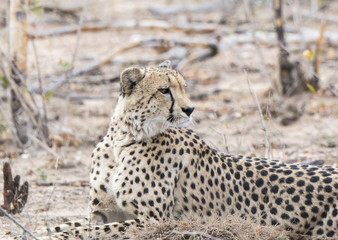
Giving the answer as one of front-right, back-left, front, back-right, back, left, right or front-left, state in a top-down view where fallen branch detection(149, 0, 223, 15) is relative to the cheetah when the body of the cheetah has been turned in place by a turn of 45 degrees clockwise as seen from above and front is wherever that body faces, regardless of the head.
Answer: front-right

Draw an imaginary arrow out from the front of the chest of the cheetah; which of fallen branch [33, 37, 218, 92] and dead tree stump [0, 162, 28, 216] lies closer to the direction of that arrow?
the dead tree stump

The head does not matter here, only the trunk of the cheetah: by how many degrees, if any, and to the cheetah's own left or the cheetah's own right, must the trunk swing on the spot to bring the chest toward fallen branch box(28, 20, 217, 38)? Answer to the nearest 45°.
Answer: approximately 90° to the cheetah's own right

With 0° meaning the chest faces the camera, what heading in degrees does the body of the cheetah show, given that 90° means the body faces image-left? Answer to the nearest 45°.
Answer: approximately 90°

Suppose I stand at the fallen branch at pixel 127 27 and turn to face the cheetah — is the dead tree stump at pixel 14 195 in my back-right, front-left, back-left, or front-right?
front-right

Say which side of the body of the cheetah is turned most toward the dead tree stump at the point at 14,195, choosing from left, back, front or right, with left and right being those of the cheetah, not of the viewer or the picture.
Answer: front

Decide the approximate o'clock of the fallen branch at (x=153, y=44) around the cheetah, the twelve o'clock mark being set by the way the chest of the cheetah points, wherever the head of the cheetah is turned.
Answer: The fallen branch is roughly at 3 o'clock from the cheetah.
